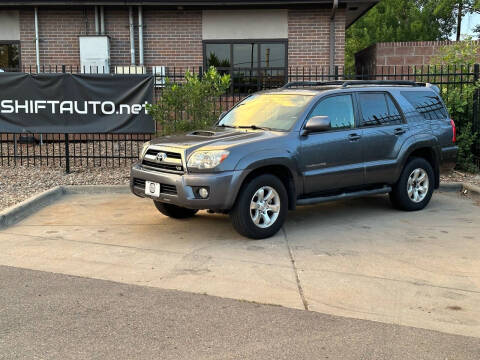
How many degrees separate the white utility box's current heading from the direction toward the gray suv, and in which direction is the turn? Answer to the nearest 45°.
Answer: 0° — it already faces it

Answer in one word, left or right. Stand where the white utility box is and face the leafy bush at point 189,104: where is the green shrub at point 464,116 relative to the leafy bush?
left

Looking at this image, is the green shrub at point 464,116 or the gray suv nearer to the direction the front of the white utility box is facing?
the gray suv

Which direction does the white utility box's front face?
toward the camera

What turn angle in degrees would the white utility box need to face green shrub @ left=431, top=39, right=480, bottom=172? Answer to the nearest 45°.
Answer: approximately 45° to its left

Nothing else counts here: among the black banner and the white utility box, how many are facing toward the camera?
2

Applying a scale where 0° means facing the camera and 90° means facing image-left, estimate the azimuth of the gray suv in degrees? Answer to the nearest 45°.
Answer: approximately 45°

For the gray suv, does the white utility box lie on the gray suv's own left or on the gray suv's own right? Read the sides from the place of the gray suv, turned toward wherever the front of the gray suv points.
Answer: on the gray suv's own right

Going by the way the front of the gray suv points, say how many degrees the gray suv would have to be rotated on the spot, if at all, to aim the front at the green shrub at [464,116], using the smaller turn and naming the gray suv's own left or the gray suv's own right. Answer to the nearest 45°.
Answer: approximately 180°

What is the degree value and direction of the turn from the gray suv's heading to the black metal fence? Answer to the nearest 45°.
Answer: approximately 90° to its right

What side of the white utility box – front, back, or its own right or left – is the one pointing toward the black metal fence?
front

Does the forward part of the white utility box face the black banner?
yes

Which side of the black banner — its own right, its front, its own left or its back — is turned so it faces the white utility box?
back

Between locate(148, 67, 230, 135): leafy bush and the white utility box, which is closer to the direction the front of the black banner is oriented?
the leafy bush
